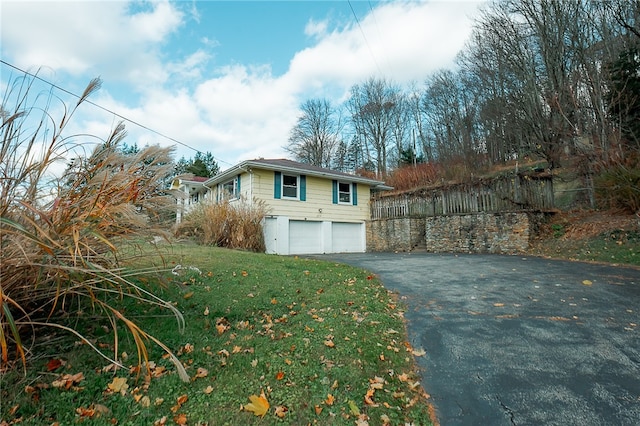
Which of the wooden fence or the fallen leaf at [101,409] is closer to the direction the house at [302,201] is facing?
the fallen leaf

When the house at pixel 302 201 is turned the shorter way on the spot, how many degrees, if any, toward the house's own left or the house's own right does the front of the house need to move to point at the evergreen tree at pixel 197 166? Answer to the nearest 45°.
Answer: approximately 90° to the house's own right

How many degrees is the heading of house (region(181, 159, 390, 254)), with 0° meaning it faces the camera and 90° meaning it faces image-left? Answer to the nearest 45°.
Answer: approximately 45°

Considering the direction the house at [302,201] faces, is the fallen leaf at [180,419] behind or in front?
in front

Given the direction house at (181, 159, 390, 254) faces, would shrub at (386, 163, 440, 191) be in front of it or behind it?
behind

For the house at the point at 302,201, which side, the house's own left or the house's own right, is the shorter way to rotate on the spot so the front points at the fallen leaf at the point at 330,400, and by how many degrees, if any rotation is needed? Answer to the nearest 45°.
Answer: approximately 45° to the house's own left

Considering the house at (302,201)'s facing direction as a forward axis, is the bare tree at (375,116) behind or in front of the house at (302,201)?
behind

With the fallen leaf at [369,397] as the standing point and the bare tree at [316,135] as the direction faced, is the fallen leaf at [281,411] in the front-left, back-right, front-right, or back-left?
back-left

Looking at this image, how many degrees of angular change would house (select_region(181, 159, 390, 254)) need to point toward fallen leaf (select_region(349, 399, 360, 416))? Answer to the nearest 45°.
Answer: approximately 45° to its left

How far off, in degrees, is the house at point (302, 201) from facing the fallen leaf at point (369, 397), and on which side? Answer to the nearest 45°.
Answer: approximately 45° to its left

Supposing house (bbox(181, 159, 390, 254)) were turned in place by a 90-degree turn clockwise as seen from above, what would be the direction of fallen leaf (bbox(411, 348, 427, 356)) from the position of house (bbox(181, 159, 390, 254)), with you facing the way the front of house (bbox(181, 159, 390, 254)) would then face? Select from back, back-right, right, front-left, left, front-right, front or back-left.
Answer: back-left

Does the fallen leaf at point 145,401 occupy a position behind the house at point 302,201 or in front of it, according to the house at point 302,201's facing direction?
in front

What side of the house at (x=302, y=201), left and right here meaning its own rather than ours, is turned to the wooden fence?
left

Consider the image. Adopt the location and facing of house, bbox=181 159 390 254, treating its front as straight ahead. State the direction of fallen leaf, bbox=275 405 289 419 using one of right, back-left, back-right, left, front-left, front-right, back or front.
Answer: front-left

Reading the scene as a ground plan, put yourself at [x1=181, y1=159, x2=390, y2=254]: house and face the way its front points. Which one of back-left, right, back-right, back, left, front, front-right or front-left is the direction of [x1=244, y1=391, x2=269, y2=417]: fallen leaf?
front-left

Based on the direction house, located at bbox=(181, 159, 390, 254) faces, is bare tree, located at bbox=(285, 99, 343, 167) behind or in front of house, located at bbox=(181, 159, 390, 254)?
behind
